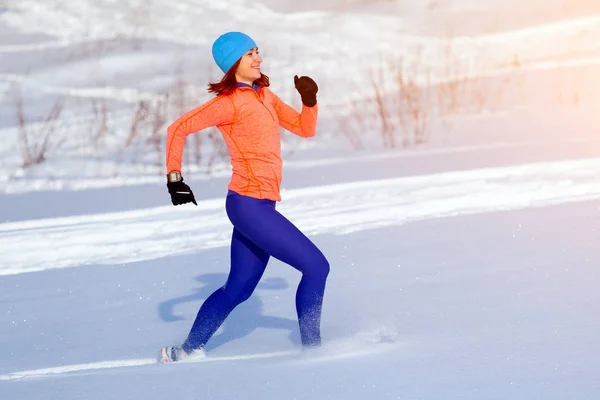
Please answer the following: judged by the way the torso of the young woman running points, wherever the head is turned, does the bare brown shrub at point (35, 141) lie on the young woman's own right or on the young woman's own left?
on the young woman's own left

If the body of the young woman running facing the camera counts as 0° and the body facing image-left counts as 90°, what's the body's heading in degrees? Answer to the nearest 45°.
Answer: approximately 270°

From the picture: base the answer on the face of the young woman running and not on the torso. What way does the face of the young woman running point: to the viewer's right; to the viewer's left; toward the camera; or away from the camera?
to the viewer's right
